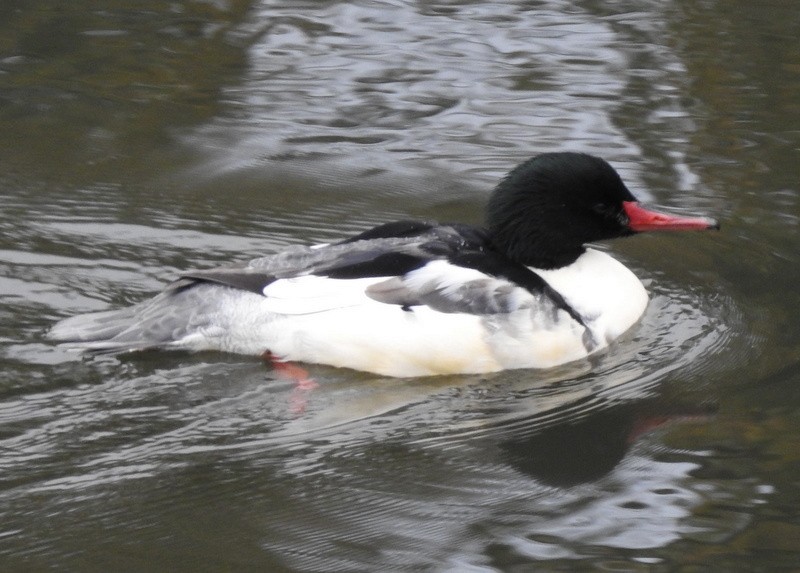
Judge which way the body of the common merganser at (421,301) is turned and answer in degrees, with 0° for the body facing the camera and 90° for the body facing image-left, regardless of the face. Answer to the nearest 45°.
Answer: approximately 270°
